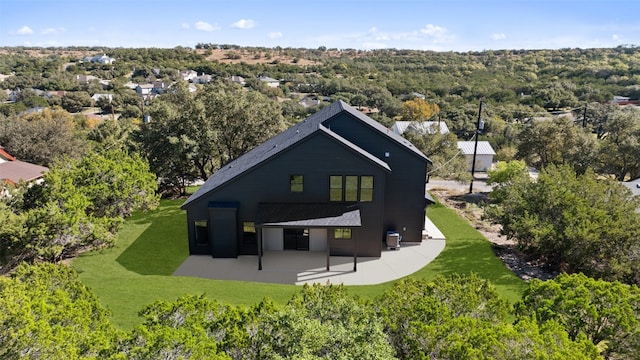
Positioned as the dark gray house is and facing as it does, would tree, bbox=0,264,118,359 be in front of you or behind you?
behind

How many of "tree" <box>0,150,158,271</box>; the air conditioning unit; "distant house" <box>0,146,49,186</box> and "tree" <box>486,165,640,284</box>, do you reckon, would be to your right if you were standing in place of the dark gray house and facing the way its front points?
2

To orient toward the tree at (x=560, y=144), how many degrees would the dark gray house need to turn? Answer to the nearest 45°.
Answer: approximately 45° to its right

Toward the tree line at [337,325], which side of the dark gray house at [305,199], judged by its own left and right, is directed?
back

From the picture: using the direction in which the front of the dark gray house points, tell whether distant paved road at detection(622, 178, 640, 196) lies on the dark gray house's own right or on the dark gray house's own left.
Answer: on the dark gray house's own right

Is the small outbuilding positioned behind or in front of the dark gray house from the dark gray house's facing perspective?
in front

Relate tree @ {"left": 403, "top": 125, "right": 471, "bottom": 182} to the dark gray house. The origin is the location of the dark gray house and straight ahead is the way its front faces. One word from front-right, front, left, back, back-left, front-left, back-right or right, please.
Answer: front-right

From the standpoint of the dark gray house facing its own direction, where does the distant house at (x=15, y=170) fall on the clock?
The distant house is roughly at 10 o'clock from the dark gray house.

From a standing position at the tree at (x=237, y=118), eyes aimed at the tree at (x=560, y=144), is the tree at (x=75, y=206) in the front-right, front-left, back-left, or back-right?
back-right

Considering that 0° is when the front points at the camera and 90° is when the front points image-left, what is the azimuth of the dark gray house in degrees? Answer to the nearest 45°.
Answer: approximately 180°

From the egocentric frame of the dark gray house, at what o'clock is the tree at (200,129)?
The tree is roughly at 11 o'clock from the dark gray house.

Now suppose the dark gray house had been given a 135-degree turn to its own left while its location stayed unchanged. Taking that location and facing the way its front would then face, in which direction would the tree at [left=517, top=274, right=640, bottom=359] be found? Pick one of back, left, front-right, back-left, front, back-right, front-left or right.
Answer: left

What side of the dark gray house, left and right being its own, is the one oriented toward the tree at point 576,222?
right
